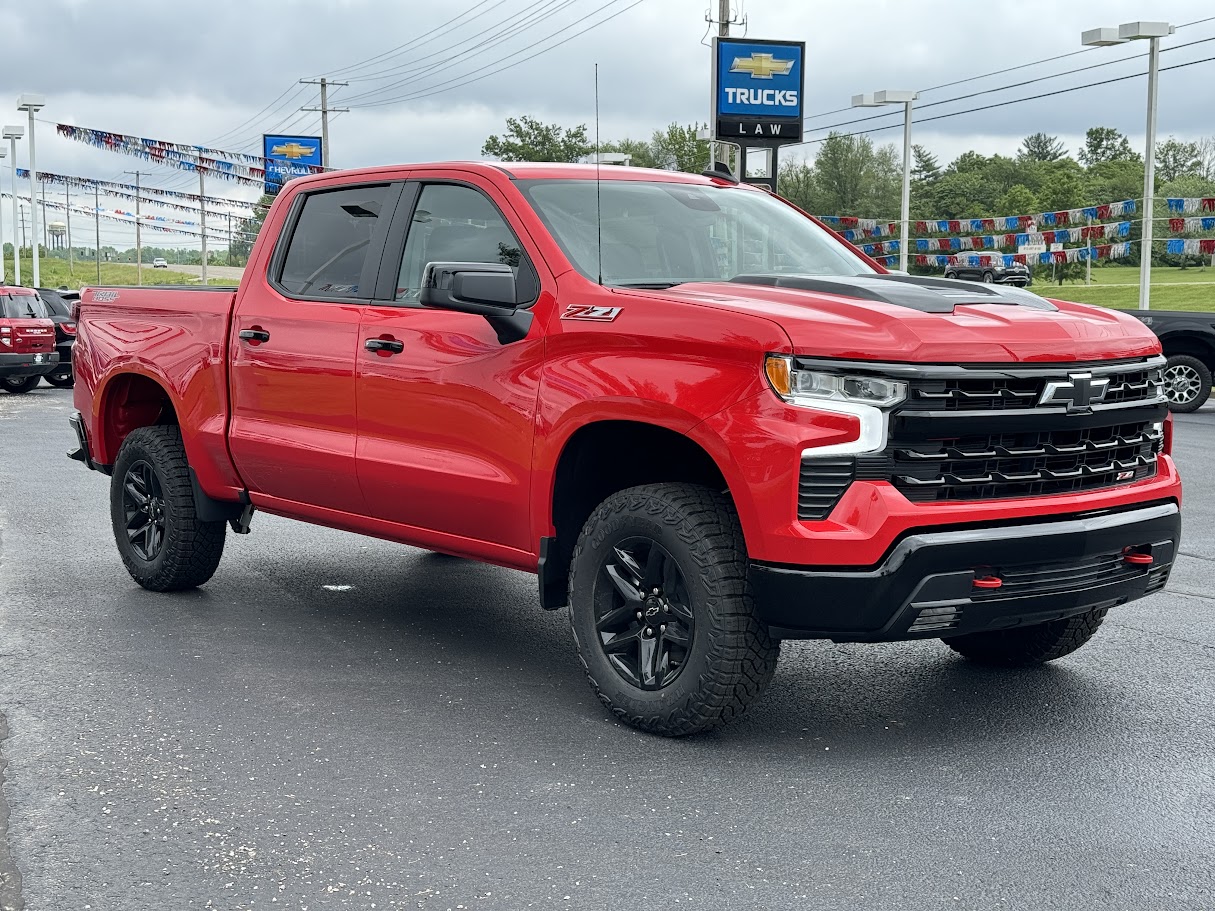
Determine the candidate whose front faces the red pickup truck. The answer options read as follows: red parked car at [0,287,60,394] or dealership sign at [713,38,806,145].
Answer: the dealership sign

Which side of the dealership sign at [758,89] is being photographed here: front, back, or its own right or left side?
front

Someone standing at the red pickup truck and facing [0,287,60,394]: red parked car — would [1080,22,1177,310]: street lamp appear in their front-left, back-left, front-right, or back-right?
front-right

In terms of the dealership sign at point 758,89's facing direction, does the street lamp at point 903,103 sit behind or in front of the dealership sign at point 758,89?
behind

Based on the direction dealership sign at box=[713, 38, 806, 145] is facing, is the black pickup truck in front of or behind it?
in front

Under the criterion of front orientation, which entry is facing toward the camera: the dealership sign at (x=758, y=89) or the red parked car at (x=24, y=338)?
the dealership sign

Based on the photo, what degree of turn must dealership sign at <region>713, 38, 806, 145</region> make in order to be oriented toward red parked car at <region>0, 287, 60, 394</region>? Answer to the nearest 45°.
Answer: approximately 45° to its right

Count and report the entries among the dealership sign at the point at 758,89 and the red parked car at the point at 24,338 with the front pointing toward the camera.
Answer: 1

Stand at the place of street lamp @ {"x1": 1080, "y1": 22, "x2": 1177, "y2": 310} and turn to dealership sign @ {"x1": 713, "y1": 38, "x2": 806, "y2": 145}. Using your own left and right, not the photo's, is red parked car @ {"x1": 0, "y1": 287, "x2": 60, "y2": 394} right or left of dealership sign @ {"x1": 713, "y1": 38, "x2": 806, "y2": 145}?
left

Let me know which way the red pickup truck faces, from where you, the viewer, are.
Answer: facing the viewer and to the right of the viewer

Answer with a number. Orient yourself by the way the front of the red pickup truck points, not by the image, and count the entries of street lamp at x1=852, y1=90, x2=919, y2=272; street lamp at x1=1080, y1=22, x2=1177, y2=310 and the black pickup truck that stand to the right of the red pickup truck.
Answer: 0

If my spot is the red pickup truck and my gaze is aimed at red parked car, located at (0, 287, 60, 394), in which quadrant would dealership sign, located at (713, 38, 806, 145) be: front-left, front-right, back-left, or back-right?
front-right

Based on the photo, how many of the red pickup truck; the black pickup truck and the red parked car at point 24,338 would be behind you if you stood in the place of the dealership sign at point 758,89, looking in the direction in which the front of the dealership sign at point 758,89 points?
0

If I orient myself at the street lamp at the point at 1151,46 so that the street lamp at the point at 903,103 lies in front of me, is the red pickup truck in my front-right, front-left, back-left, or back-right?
back-left

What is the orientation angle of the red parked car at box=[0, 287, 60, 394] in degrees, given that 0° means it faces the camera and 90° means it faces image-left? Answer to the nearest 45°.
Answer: approximately 135°

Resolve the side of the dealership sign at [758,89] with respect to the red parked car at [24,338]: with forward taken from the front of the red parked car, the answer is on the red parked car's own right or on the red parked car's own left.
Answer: on the red parked car's own right
